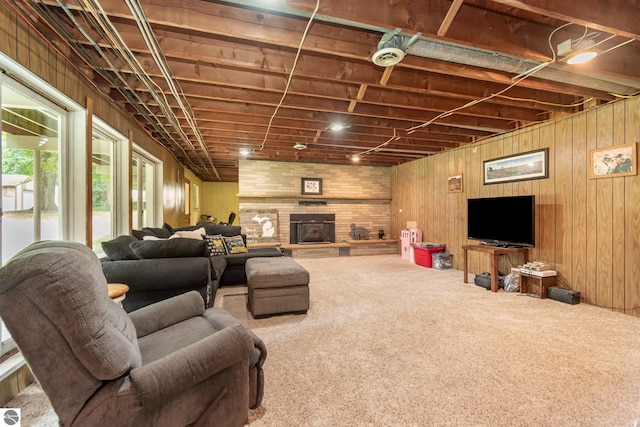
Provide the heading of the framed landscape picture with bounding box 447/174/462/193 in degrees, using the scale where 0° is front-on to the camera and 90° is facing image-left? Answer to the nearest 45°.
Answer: approximately 45°

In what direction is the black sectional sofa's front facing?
to the viewer's right

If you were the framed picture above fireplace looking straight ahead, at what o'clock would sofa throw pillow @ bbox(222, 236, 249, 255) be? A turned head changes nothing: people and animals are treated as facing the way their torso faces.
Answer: The sofa throw pillow is roughly at 1 o'clock from the framed picture above fireplace.

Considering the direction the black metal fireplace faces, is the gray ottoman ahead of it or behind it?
ahead

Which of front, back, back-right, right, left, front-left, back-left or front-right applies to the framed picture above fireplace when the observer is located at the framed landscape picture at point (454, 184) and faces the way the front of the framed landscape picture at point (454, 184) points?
front-right

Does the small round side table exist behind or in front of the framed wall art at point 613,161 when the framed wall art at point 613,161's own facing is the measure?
in front

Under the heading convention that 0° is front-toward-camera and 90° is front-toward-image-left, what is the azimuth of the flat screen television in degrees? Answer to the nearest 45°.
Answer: approximately 45°

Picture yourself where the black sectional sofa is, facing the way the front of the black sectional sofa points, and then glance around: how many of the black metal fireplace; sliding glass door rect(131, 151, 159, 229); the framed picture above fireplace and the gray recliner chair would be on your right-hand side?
1

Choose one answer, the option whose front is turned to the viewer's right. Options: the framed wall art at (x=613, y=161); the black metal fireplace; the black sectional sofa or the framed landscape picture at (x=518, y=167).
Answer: the black sectional sofa

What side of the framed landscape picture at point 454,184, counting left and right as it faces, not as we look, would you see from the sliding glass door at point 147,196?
front

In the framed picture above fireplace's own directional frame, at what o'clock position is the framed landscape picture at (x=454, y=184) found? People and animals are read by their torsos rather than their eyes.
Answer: The framed landscape picture is roughly at 10 o'clock from the framed picture above fireplace.

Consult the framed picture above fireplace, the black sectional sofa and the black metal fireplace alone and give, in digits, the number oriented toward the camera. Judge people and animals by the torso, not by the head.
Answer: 2

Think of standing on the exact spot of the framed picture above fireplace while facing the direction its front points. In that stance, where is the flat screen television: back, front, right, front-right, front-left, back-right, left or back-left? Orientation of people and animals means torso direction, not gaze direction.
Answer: front-left
